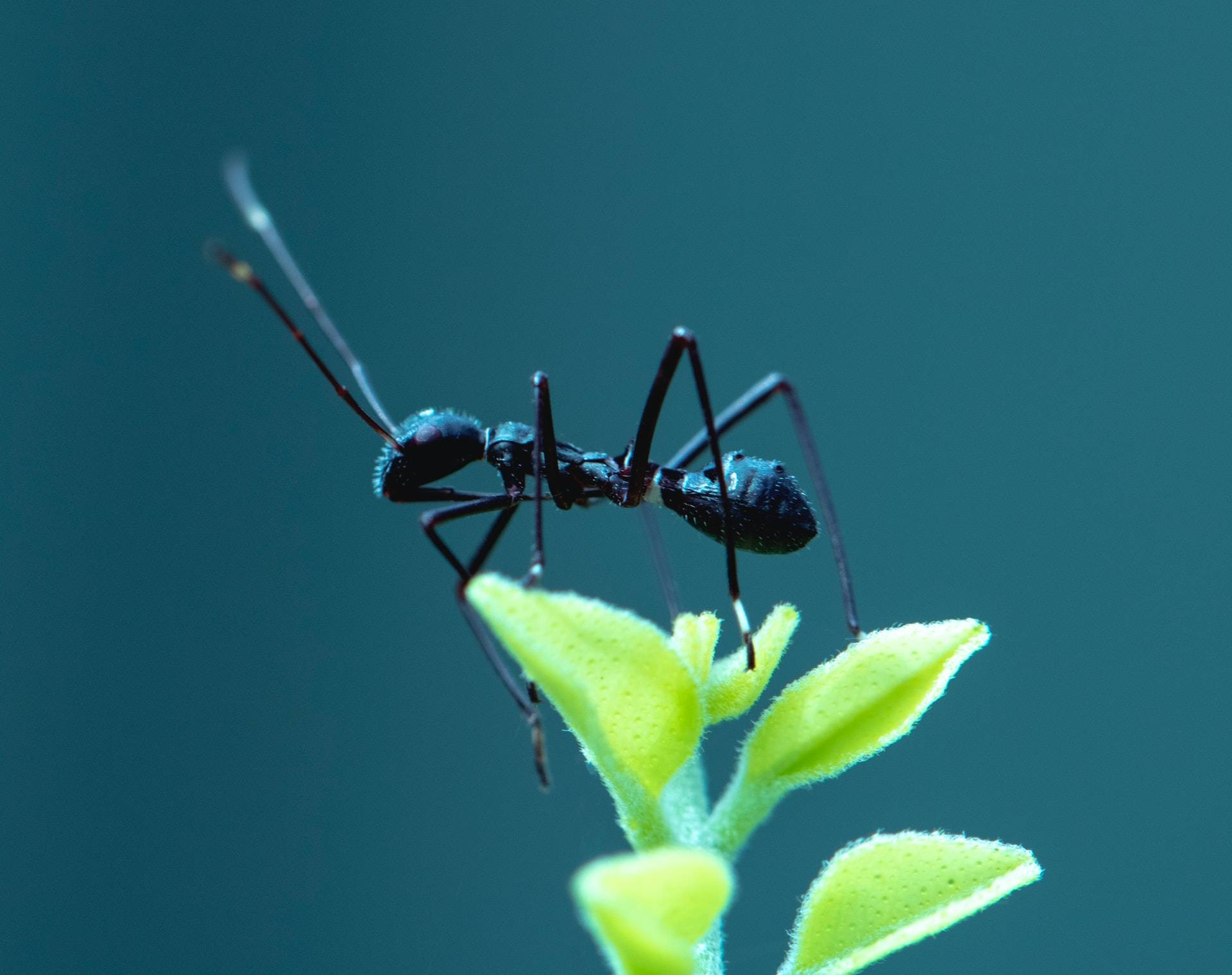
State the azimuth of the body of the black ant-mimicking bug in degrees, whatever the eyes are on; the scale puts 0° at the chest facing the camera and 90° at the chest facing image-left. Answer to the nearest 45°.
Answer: approximately 90°
